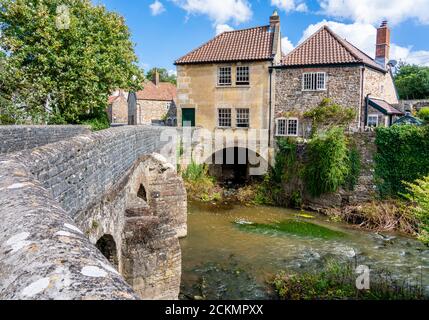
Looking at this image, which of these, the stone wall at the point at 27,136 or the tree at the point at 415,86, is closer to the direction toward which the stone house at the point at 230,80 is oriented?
the stone wall

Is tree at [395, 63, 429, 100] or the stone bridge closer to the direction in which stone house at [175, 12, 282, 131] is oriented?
the stone bridge

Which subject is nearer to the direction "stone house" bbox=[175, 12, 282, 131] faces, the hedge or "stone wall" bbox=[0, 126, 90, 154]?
the stone wall

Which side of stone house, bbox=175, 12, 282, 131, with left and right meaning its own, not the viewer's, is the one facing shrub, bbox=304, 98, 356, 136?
left

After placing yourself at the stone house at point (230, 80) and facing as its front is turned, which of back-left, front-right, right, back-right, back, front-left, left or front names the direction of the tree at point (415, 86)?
back-left

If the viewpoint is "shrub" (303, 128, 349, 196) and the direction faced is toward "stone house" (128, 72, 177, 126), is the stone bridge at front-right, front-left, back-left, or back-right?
back-left

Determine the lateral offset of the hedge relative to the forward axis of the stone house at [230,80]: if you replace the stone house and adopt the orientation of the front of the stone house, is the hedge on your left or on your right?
on your left

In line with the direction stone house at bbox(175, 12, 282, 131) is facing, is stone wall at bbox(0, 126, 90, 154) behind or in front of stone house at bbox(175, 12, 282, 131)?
in front

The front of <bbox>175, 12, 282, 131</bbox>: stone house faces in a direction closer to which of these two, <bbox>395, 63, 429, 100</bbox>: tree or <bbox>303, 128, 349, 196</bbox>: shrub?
the shrub

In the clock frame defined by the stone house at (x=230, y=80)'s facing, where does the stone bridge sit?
The stone bridge is roughly at 12 o'clock from the stone house.

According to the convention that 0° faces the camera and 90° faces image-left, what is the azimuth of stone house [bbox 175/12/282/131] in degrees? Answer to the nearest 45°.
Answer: approximately 0°

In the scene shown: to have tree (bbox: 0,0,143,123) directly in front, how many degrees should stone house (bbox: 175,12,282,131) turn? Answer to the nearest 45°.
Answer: approximately 90° to its right

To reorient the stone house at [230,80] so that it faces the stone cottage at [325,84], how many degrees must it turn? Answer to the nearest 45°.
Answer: approximately 90° to its left
